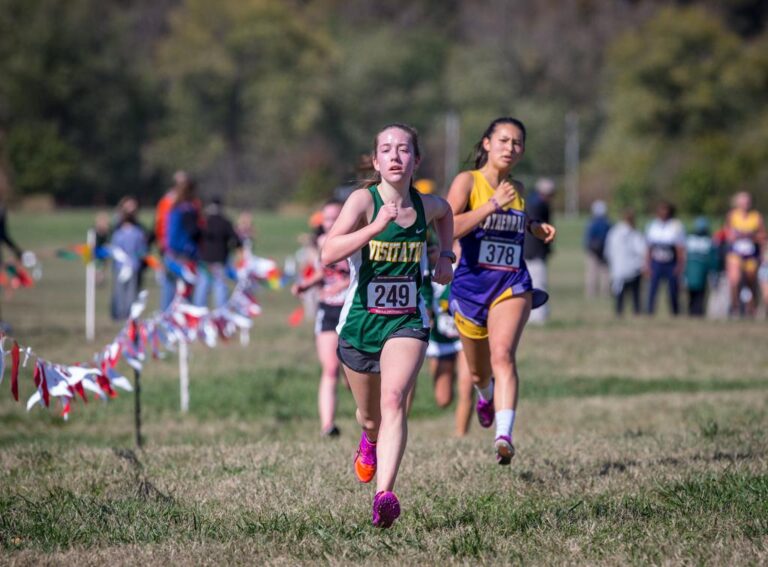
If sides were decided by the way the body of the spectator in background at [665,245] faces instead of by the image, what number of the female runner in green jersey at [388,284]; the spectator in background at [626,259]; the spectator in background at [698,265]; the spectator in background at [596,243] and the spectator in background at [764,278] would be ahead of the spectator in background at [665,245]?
1

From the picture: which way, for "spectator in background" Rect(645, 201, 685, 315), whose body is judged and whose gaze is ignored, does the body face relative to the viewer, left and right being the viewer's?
facing the viewer

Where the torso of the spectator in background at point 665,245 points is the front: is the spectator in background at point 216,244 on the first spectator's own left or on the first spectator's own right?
on the first spectator's own right

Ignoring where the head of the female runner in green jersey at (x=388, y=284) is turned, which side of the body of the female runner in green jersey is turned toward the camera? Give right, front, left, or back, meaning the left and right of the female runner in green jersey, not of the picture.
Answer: front

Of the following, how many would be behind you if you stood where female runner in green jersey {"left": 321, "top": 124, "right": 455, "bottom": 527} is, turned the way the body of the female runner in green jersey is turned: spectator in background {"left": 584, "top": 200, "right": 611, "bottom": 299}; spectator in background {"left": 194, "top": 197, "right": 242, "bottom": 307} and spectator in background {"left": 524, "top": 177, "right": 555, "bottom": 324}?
3

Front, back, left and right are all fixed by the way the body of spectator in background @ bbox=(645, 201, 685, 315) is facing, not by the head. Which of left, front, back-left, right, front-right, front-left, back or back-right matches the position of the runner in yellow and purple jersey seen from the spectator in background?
front

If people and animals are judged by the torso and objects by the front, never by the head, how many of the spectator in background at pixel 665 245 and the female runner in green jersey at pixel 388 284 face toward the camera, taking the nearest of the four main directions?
2

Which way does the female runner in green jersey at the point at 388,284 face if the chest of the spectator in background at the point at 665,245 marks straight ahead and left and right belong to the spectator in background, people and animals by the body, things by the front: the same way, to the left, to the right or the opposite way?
the same way

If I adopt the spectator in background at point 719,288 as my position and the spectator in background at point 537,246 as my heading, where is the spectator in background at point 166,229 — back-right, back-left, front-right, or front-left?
front-right

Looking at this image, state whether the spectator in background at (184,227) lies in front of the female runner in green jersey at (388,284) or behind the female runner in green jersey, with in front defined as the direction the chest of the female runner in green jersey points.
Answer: behind

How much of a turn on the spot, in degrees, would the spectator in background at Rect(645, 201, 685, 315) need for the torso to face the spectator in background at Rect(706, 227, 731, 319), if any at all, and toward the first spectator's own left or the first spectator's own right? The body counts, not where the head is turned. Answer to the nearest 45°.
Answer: approximately 135° to the first spectator's own left

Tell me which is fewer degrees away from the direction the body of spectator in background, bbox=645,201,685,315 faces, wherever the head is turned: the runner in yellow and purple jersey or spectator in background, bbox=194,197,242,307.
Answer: the runner in yellow and purple jersey

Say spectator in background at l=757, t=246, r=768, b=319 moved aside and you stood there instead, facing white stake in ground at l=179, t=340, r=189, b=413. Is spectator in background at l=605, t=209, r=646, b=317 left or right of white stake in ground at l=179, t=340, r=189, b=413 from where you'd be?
right

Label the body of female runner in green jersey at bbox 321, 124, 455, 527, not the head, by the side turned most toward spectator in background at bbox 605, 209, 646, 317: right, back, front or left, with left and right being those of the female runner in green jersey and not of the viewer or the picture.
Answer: back

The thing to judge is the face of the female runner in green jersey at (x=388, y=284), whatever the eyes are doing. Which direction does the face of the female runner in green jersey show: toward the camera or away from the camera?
toward the camera
